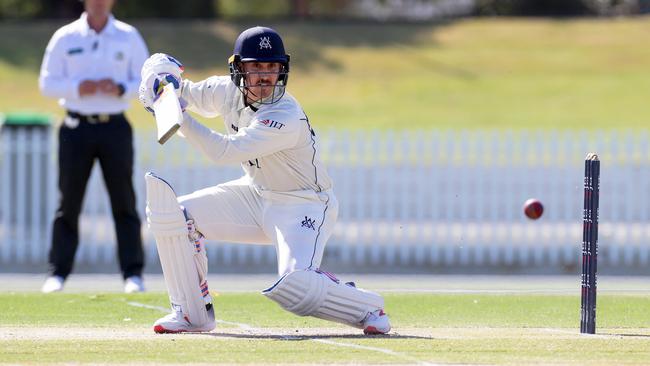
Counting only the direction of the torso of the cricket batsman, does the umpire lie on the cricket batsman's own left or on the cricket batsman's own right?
on the cricket batsman's own right

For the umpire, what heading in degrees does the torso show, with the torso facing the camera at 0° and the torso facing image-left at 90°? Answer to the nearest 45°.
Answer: approximately 0°

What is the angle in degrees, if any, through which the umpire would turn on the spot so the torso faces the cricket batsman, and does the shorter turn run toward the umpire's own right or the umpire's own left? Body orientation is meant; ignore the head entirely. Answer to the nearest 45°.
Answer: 0° — they already face them

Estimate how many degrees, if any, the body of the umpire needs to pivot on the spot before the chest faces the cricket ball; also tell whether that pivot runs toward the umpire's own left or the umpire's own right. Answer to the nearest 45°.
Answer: approximately 45° to the umpire's own left

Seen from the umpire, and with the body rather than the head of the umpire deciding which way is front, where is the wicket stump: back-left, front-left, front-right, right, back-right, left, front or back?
front-left

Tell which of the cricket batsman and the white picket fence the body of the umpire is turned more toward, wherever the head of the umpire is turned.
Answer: the cricket batsman

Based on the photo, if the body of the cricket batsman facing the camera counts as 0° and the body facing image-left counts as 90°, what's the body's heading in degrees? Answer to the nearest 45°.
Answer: approximately 45°

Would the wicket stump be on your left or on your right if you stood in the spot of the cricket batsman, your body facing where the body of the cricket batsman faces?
on your left
